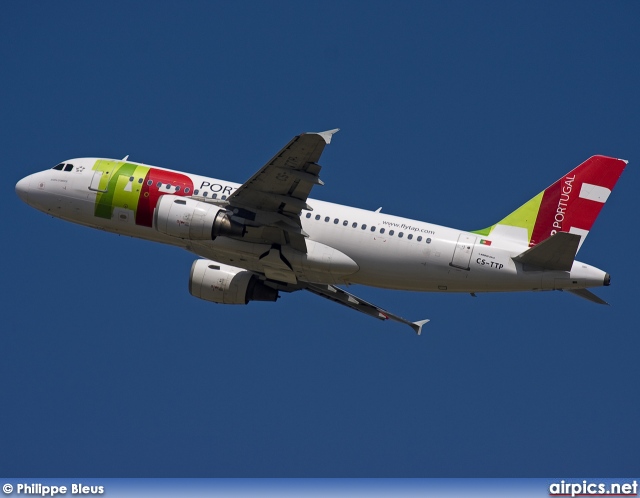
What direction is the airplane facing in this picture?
to the viewer's left
